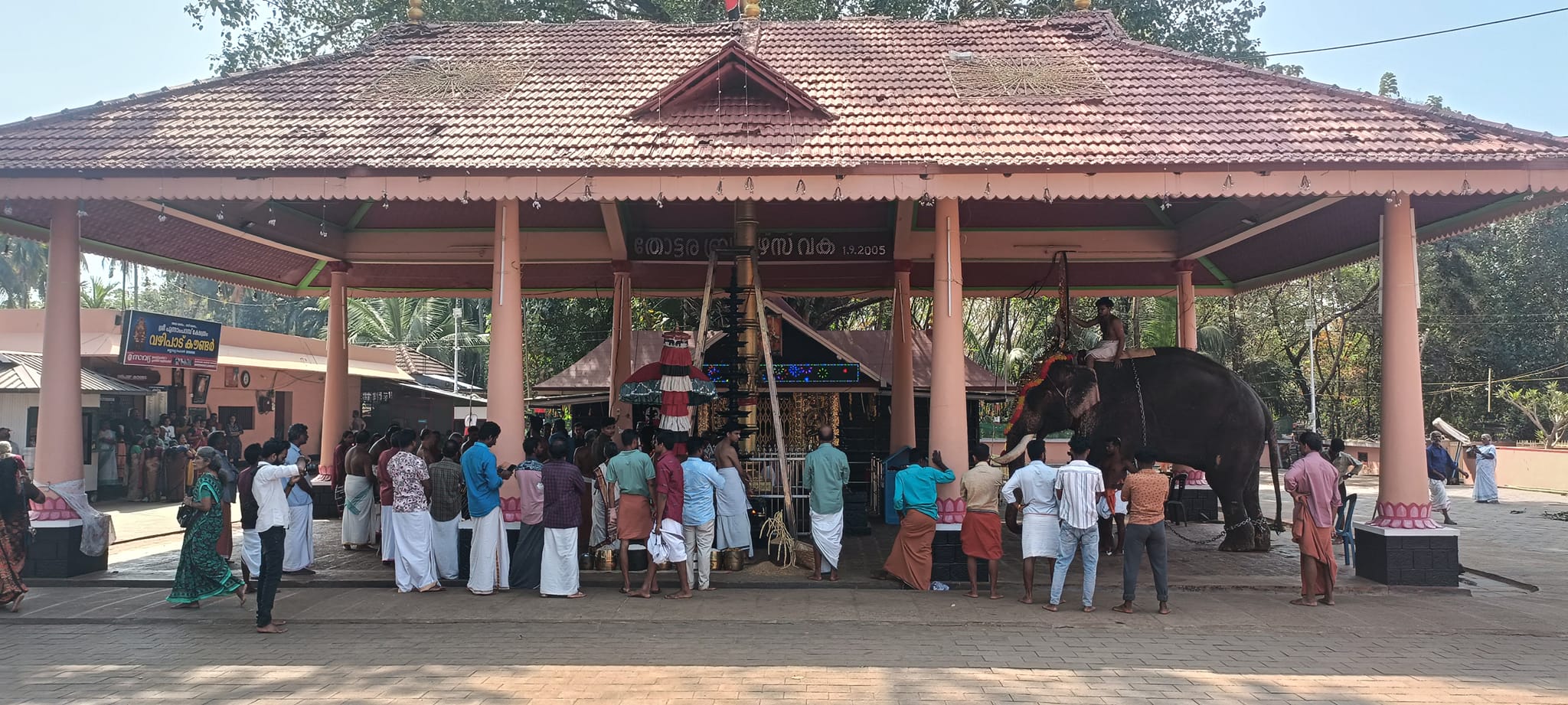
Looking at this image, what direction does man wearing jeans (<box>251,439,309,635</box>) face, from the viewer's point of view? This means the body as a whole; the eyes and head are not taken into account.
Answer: to the viewer's right

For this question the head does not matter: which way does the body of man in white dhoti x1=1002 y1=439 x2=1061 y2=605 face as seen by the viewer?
away from the camera

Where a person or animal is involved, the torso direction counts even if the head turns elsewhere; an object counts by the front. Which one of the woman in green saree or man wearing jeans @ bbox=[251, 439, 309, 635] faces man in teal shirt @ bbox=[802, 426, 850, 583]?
the man wearing jeans

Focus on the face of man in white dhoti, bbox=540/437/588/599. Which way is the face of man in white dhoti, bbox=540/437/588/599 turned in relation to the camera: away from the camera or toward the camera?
away from the camera

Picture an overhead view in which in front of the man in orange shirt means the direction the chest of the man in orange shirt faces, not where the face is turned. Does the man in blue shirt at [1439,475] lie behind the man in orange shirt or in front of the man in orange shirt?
in front

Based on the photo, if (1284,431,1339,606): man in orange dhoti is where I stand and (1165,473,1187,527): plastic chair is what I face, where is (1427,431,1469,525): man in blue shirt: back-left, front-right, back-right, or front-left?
front-right

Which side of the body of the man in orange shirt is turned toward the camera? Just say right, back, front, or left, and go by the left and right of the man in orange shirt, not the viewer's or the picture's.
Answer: back

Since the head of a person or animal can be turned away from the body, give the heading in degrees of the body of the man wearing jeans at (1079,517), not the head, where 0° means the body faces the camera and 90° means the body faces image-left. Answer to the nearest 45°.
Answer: approximately 180°

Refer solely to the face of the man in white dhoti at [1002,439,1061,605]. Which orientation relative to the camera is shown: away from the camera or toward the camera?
away from the camera

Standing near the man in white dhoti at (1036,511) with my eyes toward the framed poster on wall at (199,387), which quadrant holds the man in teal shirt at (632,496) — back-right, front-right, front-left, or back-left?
front-left

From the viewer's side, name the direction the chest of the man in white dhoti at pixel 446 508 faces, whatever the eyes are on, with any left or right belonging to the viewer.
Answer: facing away from the viewer

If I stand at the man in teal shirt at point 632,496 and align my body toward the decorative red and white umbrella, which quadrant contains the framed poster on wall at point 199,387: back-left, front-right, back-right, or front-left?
front-left

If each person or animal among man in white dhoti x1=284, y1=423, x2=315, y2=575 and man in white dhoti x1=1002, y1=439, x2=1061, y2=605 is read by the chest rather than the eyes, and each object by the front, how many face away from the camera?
1

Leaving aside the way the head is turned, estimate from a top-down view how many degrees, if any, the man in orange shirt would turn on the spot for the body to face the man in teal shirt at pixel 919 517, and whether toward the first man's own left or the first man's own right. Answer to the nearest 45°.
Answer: approximately 90° to the first man's own left

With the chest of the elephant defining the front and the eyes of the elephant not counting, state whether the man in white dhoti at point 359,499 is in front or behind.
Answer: in front

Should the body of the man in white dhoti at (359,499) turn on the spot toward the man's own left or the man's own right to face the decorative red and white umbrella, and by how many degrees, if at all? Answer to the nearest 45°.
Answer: approximately 90° to the man's own right

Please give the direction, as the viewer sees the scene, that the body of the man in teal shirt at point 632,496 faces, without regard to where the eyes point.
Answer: away from the camera

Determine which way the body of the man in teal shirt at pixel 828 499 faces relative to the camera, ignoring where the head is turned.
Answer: away from the camera
